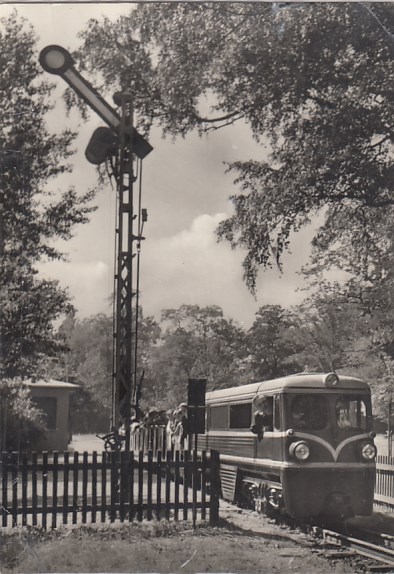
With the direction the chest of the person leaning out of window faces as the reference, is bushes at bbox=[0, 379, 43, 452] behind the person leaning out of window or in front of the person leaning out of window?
in front

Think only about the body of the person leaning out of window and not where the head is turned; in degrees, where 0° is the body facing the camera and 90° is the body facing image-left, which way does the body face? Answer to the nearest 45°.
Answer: approximately 45°

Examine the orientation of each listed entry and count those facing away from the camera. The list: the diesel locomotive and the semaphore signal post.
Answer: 1

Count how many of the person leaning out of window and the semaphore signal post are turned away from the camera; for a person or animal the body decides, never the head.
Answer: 1

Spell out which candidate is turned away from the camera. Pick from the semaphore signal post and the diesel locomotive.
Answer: the semaphore signal post

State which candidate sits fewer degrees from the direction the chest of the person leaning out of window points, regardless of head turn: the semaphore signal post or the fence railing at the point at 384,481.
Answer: the semaphore signal post

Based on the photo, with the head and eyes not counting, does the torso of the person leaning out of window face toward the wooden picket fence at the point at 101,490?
yes

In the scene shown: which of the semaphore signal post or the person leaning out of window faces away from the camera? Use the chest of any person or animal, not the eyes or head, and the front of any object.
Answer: the semaphore signal post

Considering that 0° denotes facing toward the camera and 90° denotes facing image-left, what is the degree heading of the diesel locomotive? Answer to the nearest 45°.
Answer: approximately 315°

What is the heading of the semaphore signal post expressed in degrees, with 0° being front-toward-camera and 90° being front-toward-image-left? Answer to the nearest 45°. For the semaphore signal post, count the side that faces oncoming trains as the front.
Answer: approximately 180°

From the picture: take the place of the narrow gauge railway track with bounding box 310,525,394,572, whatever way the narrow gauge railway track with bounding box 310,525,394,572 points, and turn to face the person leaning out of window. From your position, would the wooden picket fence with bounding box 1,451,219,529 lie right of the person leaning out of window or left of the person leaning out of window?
left
